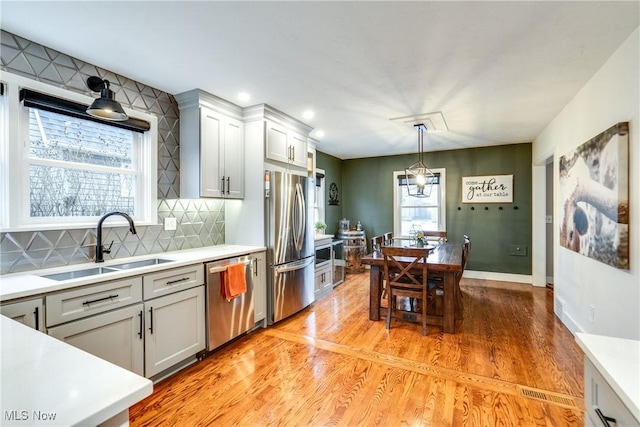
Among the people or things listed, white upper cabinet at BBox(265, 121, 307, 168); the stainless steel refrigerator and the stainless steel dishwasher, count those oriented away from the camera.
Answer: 0

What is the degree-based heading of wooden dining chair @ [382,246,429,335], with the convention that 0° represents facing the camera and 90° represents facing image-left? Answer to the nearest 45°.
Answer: approximately 180°

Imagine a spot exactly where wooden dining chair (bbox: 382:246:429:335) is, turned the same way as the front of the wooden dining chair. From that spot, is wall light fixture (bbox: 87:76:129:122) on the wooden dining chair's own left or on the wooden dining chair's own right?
on the wooden dining chair's own left

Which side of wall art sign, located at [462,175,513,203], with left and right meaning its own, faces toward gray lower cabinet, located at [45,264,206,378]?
front

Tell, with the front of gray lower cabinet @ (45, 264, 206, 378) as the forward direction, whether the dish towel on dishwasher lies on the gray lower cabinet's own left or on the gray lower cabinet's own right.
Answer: on the gray lower cabinet's own left

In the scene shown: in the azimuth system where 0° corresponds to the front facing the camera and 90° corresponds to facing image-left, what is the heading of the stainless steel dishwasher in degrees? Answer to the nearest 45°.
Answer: approximately 315°

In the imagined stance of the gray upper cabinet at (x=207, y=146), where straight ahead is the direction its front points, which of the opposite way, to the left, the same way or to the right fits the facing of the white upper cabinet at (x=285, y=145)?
the same way

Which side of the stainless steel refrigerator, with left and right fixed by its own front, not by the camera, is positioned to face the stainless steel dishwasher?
right

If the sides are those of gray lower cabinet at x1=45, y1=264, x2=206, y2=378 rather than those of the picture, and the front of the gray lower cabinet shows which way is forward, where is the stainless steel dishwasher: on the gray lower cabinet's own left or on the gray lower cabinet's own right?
on the gray lower cabinet's own left

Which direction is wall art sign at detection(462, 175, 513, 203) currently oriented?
toward the camera

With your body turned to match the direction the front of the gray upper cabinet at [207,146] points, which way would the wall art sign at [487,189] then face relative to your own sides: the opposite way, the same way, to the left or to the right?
to the right

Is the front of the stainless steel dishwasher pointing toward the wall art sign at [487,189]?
no

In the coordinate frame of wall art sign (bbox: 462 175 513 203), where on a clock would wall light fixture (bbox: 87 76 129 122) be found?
The wall light fixture is roughly at 1 o'clock from the wall art sign.

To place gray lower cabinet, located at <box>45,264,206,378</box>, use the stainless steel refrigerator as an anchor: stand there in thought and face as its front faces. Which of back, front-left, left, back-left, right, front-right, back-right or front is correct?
right

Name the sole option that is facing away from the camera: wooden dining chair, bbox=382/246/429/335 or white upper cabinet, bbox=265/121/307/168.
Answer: the wooden dining chair

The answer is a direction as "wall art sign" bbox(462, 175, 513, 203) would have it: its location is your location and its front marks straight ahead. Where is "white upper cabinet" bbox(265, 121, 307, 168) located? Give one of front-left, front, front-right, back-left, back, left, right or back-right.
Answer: front-right

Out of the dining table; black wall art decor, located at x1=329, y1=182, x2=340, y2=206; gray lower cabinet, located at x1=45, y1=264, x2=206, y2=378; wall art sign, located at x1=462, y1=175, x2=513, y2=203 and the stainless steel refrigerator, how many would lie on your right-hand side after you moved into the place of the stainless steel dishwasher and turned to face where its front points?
1

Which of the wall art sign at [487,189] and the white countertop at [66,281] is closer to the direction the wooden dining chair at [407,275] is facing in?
the wall art sign

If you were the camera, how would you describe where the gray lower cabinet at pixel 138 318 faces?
facing the viewer and to the right of the viewer

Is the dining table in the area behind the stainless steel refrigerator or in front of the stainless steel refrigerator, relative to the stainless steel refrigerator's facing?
in front
